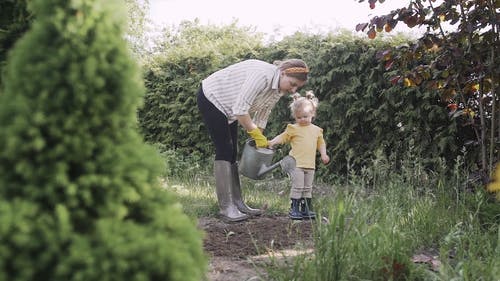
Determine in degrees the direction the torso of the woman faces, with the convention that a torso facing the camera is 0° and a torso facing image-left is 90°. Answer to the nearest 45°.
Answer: approximately 270°

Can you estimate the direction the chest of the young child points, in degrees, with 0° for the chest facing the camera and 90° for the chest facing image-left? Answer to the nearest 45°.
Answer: approximately 0°

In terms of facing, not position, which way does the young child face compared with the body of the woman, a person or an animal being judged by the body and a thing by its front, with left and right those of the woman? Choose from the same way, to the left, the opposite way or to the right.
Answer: to the right

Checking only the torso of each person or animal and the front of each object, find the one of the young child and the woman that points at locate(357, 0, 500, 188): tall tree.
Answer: the woman

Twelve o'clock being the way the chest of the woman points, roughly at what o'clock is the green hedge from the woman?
The green hedge is roughly at 10 o'clock from the woman.

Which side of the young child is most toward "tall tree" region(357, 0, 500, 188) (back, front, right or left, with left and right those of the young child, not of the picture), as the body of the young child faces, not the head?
left

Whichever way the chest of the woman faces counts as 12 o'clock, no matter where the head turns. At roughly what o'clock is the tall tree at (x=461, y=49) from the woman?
The tall tree is roughly at 12 o'clock from the woman.

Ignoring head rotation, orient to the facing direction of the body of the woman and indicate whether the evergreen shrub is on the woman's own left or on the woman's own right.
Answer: on the woman's own right

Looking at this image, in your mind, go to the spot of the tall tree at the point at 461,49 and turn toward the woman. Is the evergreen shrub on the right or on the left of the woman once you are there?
left

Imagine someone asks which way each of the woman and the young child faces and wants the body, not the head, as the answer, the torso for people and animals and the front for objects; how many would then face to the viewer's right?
1

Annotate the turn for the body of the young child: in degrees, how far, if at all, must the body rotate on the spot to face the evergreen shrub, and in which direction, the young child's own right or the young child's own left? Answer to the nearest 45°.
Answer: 0° — they already face it

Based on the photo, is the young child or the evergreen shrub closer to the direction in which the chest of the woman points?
the young child

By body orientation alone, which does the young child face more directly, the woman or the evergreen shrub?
the evergreen shrub
